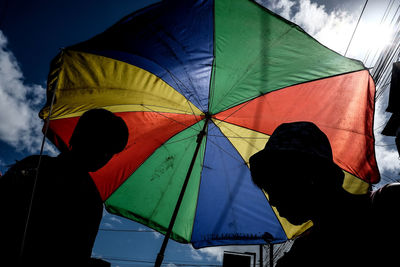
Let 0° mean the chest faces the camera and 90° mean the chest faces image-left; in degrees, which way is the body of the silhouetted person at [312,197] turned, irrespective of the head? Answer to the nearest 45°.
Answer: approximately 90°

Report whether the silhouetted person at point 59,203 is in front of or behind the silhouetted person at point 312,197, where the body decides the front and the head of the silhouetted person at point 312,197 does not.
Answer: in front

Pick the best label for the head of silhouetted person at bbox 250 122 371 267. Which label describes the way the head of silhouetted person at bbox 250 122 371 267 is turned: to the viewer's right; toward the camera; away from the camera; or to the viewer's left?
to the viewer's left
